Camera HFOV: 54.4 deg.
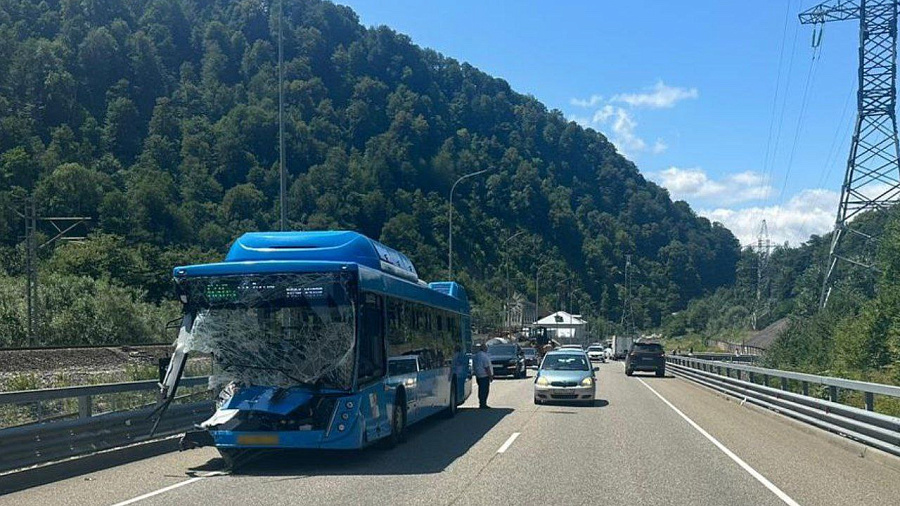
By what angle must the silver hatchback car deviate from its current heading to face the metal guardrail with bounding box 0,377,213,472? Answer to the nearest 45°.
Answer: approximately 45° to its right

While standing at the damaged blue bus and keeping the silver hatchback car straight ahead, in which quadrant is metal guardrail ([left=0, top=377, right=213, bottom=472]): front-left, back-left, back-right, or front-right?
back-left

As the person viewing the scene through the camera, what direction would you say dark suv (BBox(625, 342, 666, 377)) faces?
facing away from the viewer

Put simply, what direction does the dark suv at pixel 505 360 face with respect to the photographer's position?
facing the viewer and to the right of the viewer

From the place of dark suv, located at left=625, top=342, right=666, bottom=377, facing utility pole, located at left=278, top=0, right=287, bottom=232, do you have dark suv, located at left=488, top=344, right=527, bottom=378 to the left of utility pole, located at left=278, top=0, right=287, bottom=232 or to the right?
right

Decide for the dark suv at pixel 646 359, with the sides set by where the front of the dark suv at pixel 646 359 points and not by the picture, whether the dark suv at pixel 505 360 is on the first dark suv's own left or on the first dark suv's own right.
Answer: on the first dark suv's own left

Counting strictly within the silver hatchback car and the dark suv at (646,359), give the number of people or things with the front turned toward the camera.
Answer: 1

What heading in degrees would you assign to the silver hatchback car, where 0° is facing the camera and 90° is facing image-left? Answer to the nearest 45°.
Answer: approximately 0°

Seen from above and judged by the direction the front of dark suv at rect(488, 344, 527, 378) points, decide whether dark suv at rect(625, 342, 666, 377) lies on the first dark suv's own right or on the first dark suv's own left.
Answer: on the first dark suv's own left

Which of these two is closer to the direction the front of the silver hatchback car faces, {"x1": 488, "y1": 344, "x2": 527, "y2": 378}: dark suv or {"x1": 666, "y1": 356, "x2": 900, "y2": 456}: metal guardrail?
the metal guardrail

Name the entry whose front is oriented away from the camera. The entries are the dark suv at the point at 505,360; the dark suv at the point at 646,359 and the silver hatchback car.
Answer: the dark suv at the point at 646,359

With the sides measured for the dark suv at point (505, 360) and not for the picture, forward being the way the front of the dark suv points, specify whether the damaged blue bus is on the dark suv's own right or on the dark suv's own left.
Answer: on the dark suv's own right

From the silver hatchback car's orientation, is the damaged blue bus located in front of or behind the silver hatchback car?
in front

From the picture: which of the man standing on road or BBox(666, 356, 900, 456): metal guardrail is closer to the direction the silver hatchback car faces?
the metal guardrail

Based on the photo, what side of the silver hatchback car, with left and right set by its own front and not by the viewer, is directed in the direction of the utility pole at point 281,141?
right

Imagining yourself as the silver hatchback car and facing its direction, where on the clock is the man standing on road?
The man standing on road is roughly at 1 o'clock from the silver hatchback car.
